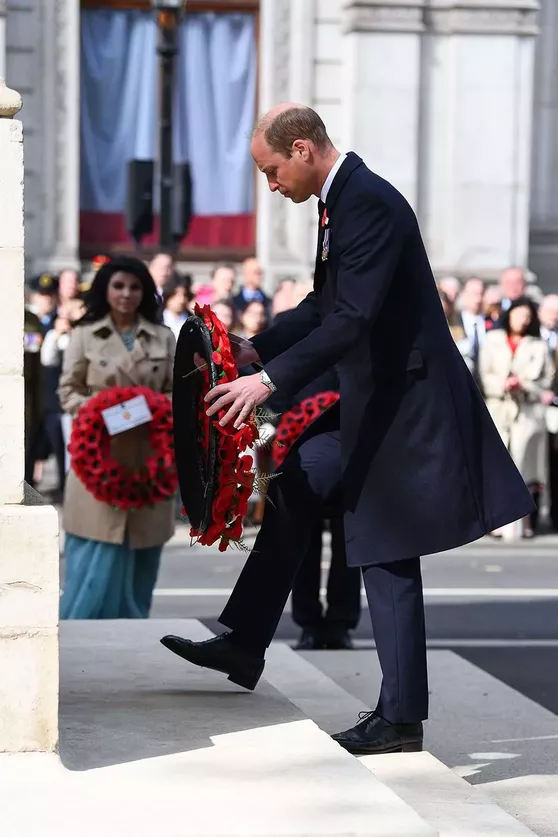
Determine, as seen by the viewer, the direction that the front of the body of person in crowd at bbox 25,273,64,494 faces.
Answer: toward the camera

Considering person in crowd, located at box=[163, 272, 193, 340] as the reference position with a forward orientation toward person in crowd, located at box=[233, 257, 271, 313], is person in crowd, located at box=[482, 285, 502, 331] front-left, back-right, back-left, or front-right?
front-right

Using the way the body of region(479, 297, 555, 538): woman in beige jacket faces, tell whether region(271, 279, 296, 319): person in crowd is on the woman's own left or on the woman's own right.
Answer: on the woman's own right

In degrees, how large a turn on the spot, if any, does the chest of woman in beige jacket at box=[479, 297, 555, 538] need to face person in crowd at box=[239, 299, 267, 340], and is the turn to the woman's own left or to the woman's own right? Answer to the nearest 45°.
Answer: approximately 90° to the woman's own right

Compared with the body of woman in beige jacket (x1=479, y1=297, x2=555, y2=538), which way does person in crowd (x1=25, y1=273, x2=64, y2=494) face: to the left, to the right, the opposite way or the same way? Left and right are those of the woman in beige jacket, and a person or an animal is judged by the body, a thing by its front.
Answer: the same way

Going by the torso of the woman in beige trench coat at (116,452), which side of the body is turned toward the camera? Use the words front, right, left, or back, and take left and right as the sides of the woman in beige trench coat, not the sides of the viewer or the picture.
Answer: front

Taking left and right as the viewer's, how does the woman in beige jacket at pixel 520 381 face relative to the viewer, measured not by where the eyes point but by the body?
facing the viewer

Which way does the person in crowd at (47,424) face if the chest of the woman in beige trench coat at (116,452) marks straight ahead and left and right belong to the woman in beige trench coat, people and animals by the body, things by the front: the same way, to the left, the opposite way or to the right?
the same way

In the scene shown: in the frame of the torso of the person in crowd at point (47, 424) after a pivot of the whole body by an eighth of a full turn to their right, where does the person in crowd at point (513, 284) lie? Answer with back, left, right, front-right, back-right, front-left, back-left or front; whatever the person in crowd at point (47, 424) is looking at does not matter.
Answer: back-left

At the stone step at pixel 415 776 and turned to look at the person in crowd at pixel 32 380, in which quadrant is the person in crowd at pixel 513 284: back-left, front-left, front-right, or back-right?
front-right

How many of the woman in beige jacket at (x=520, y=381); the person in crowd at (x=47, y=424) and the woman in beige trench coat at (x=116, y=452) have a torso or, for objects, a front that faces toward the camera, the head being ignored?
3

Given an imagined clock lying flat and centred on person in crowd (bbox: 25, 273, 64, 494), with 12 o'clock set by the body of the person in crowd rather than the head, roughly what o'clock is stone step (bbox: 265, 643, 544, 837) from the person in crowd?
The stone step is roughly at 12 o'clock from the person in crowd.

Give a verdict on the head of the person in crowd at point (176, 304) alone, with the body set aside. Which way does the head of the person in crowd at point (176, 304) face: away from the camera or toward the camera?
toward the camera

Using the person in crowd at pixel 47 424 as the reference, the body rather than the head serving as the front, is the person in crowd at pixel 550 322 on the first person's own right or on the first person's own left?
on the first person's own left

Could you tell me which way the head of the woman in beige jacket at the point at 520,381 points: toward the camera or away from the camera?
toward the camera
